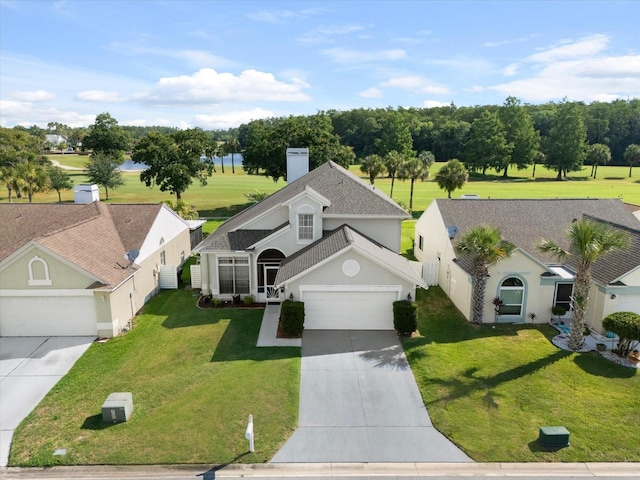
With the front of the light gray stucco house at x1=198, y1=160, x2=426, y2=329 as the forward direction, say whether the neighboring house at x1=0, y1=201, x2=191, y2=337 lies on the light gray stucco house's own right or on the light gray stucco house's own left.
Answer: on the light gray stucco house's own right

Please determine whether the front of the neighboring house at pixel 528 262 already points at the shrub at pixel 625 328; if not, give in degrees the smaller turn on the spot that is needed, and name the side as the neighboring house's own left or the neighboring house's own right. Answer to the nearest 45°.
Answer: approximately 45° to the neighboring house's own left

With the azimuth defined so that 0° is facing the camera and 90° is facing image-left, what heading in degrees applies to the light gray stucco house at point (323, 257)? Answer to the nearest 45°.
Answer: approximately 0°

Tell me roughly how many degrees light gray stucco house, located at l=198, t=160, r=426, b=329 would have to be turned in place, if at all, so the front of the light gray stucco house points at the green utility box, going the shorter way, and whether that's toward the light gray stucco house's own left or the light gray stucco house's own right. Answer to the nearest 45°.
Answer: approximately 45° to the light gray stucco house's own left

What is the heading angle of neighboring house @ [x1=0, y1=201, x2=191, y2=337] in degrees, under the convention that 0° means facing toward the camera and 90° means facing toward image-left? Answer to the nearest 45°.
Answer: approximately 0°

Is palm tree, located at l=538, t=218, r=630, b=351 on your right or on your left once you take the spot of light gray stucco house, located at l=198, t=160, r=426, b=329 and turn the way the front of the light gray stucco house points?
on your left

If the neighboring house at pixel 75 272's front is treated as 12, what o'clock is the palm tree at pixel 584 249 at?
The palm tree is roughly at 10 o'clock from the neighboring house.

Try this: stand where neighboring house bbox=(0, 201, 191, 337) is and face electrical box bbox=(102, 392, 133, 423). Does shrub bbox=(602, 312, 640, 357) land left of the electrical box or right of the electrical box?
left

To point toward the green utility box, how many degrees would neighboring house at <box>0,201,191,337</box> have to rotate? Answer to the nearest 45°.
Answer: approximately 45° to its left
